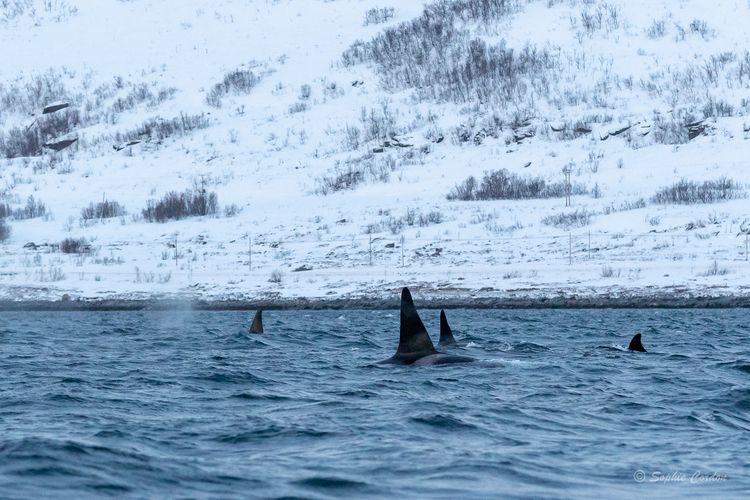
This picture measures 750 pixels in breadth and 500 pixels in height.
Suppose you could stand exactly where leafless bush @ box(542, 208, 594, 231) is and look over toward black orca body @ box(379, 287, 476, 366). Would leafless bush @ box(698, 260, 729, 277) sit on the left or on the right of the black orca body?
left

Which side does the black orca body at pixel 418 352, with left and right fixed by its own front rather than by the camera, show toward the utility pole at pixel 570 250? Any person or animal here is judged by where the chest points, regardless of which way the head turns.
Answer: left

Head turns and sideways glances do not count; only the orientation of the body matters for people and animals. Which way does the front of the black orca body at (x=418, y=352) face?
to the viewer's right

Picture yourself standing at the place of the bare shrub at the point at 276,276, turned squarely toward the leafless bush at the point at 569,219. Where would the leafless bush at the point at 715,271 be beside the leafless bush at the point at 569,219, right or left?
right
